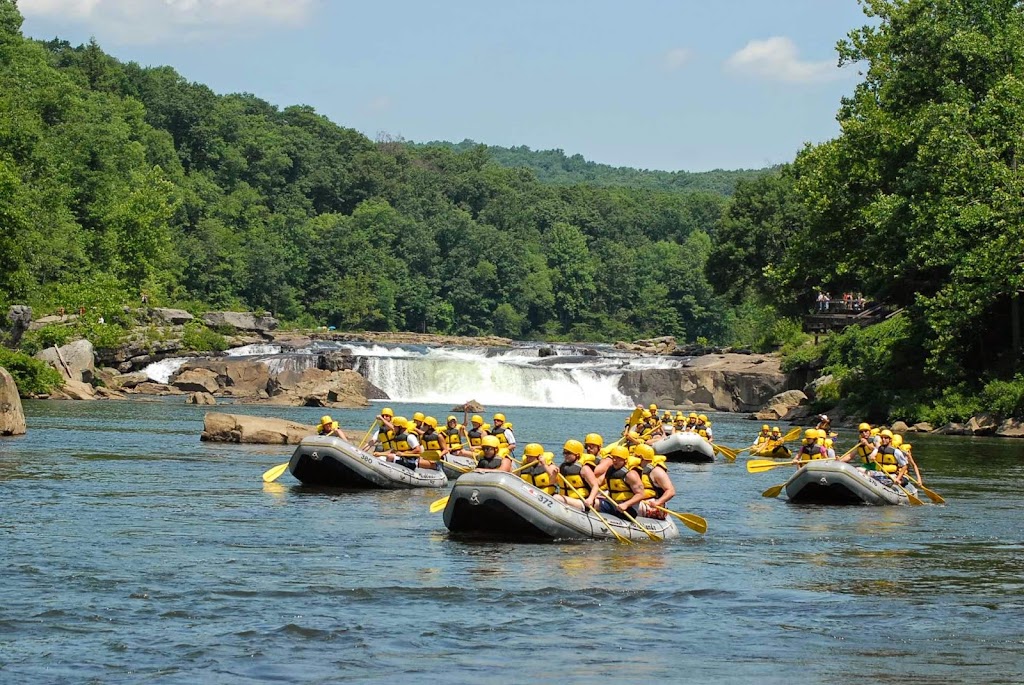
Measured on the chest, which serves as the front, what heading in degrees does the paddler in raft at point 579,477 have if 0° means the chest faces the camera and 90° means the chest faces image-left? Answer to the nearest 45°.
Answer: approximately 45°

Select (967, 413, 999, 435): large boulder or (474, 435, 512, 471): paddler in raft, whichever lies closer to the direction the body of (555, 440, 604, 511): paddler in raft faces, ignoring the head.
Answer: the paddler in raft

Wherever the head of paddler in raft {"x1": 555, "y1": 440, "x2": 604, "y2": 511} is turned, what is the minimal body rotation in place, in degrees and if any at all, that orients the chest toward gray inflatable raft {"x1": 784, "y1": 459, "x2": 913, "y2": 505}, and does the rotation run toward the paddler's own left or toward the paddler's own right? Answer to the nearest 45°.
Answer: approximately 180°

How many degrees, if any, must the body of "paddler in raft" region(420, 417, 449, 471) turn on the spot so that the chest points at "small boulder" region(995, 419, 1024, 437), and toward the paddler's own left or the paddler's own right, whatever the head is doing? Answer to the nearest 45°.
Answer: approximately 180°

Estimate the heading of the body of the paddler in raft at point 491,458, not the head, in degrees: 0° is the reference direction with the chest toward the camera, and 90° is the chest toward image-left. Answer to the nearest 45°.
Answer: approximately 45°

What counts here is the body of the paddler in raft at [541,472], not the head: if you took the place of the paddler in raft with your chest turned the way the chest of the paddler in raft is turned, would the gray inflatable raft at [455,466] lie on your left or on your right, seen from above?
on your right

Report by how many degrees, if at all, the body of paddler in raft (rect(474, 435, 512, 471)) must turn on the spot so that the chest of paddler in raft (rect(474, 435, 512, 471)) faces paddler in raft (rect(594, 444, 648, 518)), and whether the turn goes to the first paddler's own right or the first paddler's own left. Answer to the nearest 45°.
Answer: approximately 135° to the first paddler's own left

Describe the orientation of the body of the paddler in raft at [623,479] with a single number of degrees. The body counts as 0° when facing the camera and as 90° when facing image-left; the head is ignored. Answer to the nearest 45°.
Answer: approximately 45°

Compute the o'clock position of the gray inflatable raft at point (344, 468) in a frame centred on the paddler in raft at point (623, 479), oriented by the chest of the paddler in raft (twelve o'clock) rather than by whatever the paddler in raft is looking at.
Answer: The gray inflatable raft is roughly at 3 o'clock from the paddler in raft.

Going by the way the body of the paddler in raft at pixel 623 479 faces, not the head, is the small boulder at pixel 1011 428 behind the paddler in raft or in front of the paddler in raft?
behind

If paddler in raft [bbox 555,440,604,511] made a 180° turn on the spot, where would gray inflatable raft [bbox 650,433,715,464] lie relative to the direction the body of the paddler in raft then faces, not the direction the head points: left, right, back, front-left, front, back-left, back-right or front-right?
front-left
